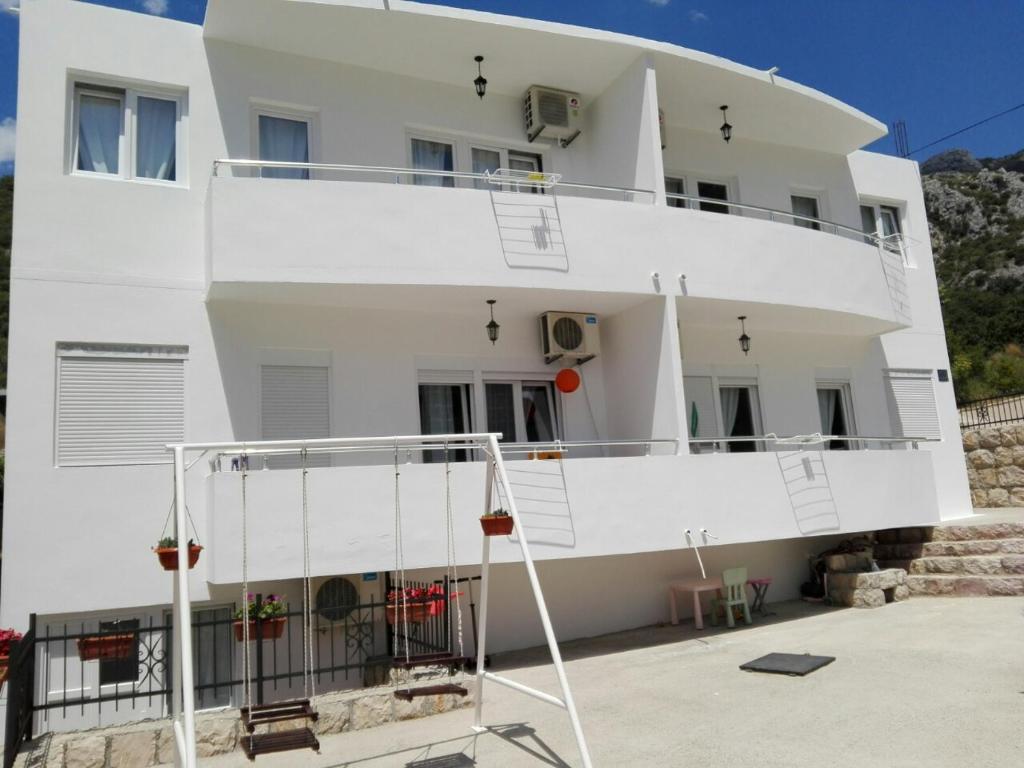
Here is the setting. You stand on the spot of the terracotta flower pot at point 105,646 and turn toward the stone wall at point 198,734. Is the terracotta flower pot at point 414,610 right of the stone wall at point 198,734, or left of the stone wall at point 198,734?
left

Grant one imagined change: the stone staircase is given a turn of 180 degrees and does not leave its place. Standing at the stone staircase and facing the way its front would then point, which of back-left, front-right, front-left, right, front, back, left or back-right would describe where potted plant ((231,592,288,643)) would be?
back-left

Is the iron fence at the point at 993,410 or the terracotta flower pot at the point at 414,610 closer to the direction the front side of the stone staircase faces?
the terracotta flower pot

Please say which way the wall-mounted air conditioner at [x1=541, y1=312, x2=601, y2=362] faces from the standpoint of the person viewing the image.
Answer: facing the viewer and to the right of the viewer

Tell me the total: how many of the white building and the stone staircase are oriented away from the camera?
0

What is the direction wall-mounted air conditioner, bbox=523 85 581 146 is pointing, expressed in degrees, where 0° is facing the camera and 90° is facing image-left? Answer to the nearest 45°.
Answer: approximately 315°

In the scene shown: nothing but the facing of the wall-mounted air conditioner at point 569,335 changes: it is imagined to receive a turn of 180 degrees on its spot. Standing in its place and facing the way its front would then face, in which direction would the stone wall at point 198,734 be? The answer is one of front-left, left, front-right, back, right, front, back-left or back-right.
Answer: left
